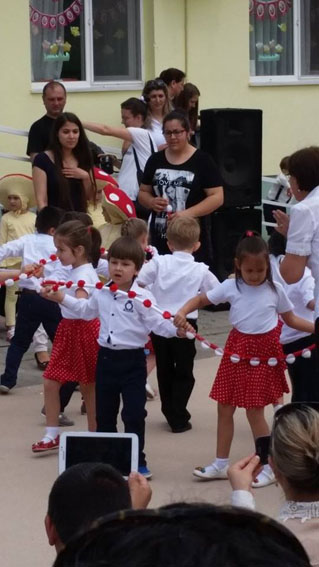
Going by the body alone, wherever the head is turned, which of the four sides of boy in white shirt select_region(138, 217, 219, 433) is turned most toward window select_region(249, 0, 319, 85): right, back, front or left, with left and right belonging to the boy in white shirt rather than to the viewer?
front

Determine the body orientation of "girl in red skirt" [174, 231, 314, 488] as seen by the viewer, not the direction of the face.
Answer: toward the camera

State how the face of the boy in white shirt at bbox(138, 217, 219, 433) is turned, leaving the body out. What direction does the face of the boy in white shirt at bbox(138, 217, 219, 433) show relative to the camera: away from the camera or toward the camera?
away from the camera

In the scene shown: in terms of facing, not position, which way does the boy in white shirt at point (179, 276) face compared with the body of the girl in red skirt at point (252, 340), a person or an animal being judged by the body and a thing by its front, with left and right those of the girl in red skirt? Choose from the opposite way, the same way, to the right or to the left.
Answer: the opposite way

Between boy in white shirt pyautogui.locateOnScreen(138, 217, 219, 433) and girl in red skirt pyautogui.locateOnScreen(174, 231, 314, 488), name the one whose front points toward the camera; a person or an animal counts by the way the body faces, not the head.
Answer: the girl in red skirt

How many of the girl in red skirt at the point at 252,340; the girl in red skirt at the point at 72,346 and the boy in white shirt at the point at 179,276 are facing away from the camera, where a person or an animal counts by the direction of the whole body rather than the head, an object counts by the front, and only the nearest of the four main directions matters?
1

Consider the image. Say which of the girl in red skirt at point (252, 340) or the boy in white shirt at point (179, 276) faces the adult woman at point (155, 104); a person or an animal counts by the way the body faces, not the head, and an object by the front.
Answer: the boy in white shirt

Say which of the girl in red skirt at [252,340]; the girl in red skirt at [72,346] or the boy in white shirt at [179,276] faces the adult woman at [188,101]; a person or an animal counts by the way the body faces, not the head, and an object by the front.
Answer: the boy in white shirt

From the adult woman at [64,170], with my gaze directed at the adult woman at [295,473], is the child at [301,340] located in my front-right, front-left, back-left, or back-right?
front-left

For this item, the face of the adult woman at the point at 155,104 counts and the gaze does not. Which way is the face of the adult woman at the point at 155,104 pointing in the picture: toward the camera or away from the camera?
toward the camera

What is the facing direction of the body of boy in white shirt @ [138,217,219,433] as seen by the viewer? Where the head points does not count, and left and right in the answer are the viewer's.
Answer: facing away from the viewer

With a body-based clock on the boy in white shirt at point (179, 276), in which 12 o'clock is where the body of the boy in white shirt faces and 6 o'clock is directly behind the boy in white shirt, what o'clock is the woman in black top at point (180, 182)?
The woman in black top is roughly at 12 o'clock from the boy in white shirt.

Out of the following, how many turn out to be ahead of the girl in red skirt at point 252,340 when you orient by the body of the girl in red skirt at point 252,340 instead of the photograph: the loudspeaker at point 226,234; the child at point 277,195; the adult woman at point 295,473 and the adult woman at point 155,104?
1
